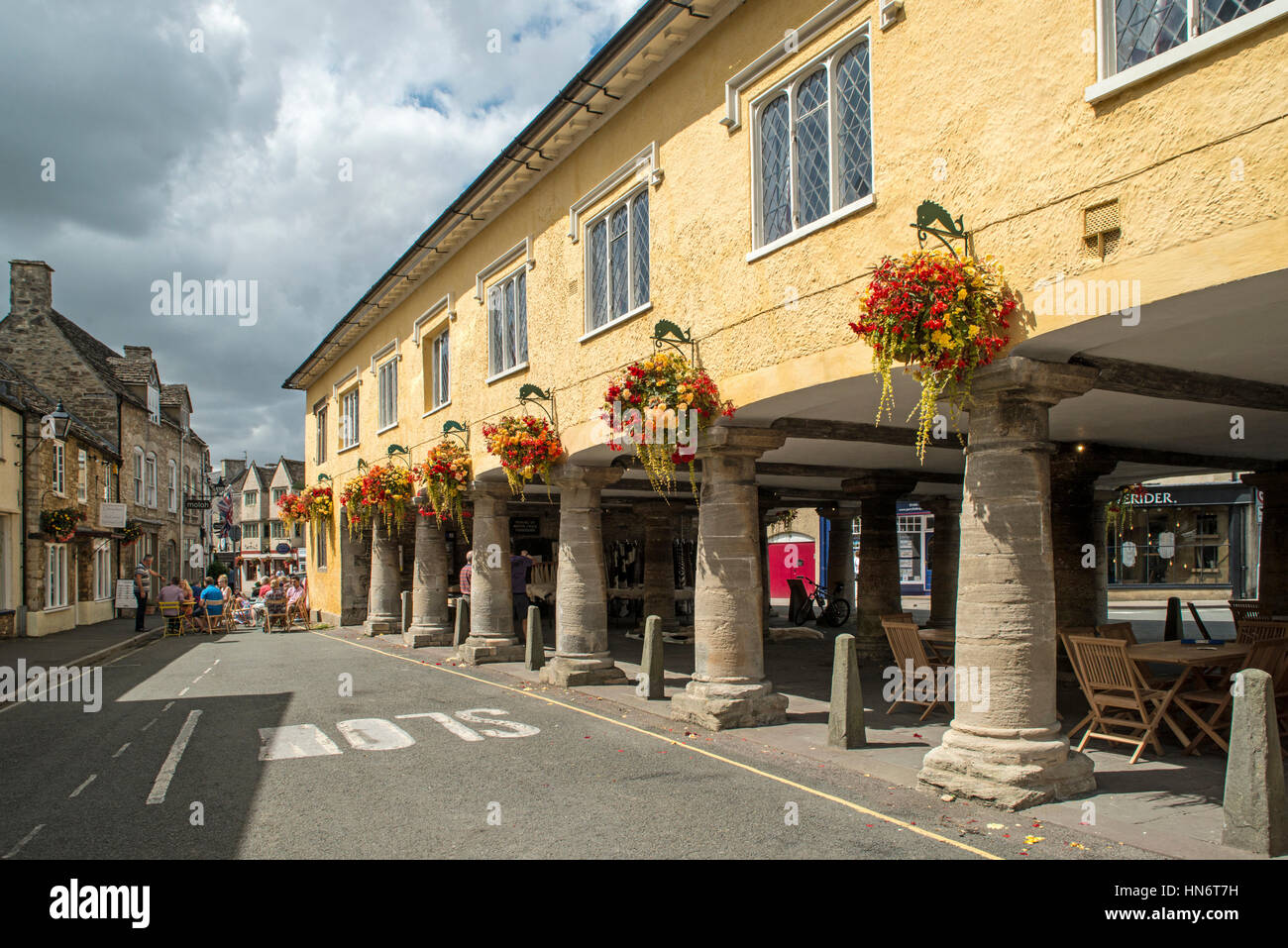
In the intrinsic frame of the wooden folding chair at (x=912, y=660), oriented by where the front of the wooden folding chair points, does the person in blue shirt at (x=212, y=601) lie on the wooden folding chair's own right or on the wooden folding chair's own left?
on the wooden folding chair's own left

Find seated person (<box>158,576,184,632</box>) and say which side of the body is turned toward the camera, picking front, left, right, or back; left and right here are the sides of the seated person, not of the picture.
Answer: back

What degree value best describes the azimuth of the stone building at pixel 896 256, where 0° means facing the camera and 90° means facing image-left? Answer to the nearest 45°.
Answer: approximately 45°

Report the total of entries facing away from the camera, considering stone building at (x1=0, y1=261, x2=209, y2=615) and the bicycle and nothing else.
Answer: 0

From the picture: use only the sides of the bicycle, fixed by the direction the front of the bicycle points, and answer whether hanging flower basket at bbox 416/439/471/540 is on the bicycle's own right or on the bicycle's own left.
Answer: on the bicycle's own left

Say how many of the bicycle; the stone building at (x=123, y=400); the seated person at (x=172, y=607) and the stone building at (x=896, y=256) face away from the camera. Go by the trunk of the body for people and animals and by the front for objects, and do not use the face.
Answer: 1

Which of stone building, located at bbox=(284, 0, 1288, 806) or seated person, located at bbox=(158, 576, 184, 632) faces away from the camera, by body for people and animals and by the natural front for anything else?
the seated person

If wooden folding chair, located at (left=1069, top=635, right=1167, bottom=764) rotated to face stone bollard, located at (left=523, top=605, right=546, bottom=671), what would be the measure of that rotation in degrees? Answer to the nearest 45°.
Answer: approximately 90° to its left

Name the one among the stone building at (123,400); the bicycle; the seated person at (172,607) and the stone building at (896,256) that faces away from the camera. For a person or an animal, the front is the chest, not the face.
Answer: the seated person

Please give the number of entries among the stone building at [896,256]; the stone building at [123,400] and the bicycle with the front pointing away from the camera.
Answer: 0
